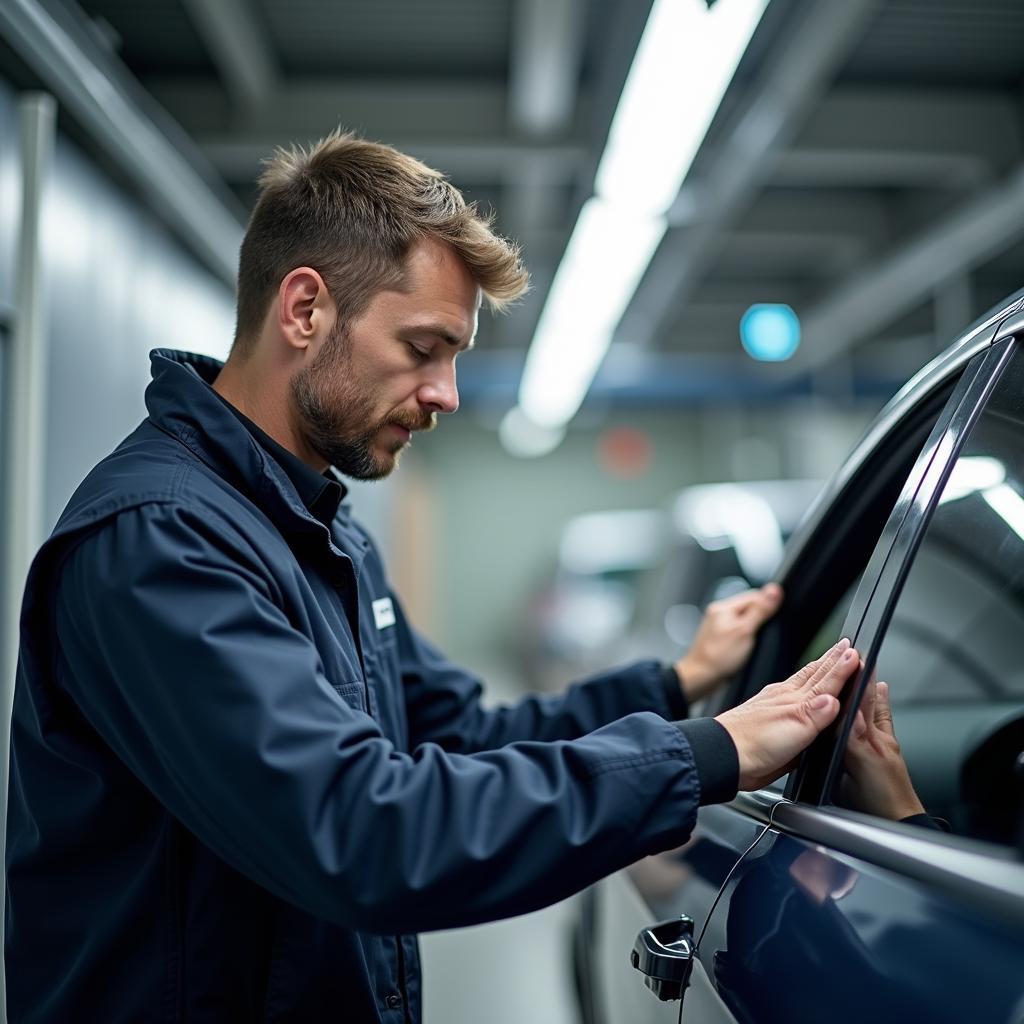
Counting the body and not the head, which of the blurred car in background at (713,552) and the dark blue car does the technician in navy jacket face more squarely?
the dark blue car

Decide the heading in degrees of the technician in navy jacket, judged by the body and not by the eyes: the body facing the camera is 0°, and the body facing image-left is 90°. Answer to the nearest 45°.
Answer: approximately 270°

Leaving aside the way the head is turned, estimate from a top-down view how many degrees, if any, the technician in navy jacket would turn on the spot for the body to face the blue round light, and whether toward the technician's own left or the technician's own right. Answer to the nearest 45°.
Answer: approximately 45° to the technician's own left

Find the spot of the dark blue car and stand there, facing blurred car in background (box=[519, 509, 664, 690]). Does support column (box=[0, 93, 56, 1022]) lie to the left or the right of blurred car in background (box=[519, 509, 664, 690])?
left

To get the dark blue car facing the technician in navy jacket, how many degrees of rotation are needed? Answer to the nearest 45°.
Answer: approximately 45° to its left

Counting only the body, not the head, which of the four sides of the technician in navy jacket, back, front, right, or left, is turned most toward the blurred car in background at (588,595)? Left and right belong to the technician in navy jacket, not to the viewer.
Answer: left

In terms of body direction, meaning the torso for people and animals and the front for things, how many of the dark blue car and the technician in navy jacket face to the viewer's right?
1

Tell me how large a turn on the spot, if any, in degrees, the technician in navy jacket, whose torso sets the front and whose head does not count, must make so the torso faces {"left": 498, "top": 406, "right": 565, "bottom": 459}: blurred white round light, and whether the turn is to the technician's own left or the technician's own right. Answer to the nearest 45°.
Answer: approximately 90° to the technician's own left

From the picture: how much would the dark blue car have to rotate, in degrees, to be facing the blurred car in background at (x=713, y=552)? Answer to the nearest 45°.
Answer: approximately 45° to its right

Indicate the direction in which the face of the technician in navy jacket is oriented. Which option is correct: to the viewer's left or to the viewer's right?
to the viewer's right
